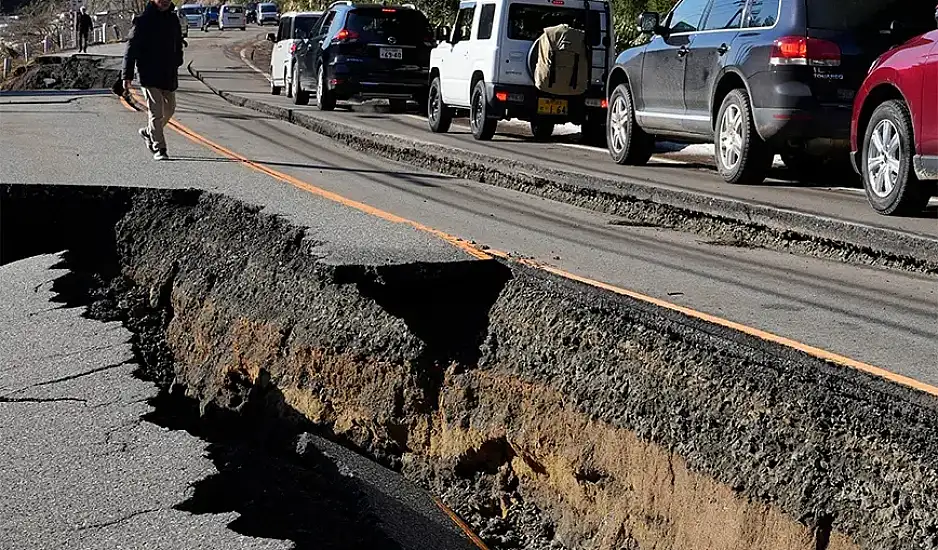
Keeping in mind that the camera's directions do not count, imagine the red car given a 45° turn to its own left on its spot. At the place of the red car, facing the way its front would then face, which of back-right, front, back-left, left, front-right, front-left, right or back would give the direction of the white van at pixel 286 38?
front-right

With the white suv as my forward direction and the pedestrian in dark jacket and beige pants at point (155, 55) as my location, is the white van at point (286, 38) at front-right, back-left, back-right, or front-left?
front-left

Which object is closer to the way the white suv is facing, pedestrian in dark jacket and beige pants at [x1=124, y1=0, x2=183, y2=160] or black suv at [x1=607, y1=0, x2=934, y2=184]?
the pedestrian in dark jacket and beige pants

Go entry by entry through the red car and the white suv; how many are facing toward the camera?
0

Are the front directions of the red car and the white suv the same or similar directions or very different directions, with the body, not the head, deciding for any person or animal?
same or similar directions

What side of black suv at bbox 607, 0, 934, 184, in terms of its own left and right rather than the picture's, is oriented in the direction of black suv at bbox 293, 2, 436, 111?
front

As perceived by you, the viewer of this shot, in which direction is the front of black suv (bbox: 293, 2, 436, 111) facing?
facing away from the viewer and to the left of the viewer

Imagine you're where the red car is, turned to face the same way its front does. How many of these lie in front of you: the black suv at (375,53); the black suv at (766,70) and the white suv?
3

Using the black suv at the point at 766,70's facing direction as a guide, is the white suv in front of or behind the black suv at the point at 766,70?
in front

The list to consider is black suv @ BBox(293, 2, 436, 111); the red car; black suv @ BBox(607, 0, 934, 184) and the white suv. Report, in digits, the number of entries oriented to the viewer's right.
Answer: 0

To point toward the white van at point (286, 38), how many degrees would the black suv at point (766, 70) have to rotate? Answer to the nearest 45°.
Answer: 0° — it already faces it

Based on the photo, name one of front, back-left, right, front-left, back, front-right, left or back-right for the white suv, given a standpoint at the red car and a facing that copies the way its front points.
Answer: front

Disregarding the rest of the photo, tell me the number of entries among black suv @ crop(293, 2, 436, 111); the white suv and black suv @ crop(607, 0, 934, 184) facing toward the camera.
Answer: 0

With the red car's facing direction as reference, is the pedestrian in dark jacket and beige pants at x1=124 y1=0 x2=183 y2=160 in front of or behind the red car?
in front

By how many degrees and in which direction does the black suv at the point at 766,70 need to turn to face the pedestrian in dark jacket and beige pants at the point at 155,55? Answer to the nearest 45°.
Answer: approximately 45° to its left

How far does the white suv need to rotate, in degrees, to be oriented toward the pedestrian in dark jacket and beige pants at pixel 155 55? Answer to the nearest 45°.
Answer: approximately 90° to its left
